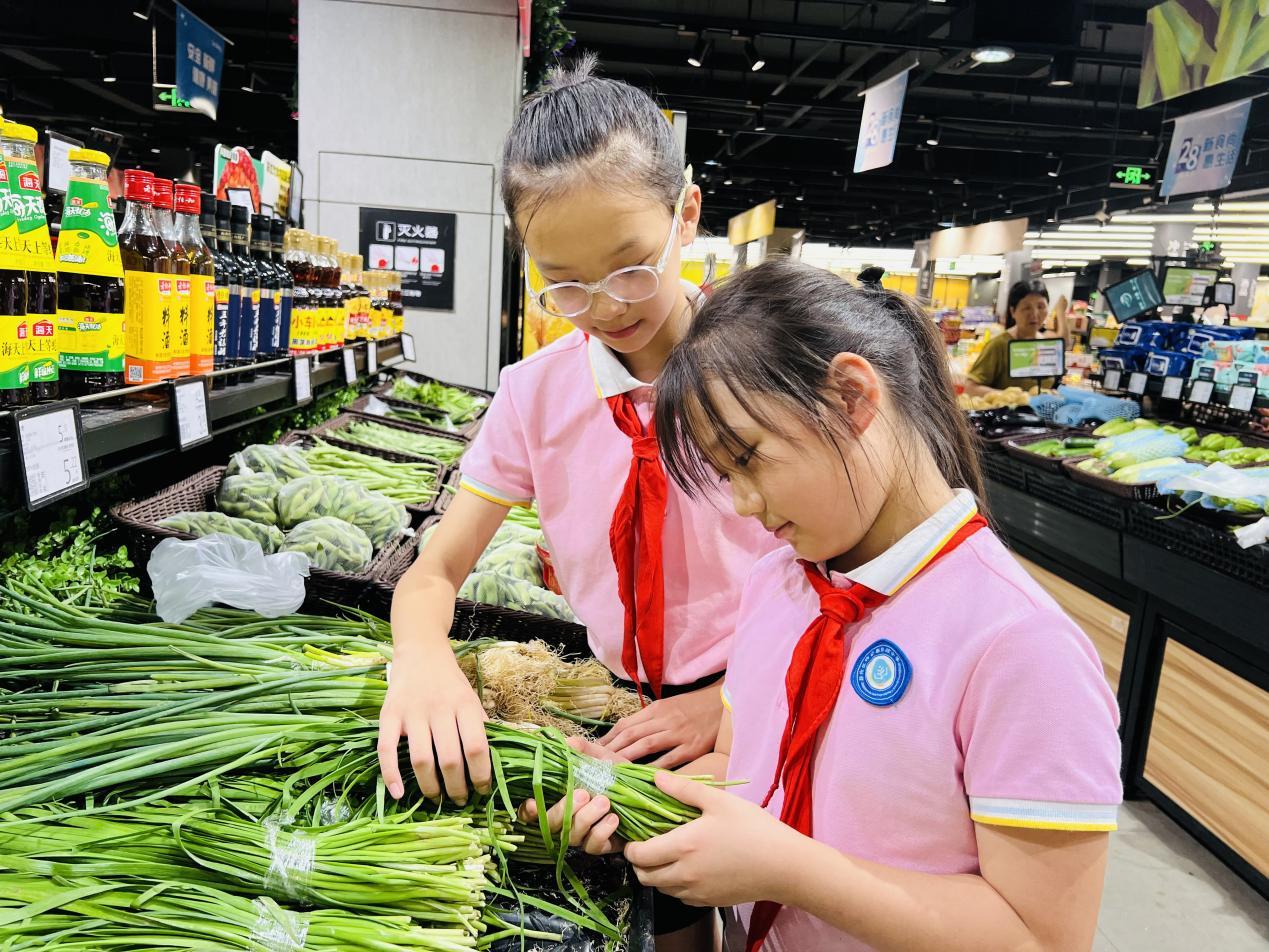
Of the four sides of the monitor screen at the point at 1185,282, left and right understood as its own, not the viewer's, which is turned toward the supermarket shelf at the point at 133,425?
front

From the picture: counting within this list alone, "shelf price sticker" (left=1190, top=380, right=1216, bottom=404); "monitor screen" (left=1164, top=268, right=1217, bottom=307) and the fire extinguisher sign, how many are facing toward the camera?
3

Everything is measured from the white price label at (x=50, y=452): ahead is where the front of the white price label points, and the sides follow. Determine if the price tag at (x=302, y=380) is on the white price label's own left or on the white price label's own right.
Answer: on the white price label's own left

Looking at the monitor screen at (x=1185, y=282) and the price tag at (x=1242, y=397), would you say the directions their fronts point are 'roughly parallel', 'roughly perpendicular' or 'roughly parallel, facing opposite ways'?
roughly parallel

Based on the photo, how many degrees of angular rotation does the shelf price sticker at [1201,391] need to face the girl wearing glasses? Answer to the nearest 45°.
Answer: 0° — it already faces them

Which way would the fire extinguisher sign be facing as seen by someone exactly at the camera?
facing the viewer

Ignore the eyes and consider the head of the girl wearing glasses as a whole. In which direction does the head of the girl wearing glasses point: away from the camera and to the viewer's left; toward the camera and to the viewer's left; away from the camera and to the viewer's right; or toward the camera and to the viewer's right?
toward the camera and to the viewer's left

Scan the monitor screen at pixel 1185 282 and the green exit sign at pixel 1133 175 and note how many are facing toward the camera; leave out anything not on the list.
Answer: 2

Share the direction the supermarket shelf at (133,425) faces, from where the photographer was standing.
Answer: facing the viewer and to the right of the viewer

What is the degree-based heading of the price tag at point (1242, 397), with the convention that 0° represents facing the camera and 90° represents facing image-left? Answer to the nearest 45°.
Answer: approximately 0°

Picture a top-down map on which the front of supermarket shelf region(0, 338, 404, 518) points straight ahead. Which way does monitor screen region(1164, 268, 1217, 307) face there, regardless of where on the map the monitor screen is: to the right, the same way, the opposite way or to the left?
to the right

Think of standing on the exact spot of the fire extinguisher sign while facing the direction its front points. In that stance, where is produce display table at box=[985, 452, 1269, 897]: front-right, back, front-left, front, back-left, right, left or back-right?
front-left

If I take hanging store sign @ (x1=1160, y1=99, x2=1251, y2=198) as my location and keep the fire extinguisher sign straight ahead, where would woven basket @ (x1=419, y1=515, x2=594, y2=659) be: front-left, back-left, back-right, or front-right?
front-left

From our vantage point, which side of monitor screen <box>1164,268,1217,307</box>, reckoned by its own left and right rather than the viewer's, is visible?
front

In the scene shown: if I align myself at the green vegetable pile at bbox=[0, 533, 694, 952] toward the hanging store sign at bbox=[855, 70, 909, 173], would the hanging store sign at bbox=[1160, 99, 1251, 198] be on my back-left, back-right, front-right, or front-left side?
front-right

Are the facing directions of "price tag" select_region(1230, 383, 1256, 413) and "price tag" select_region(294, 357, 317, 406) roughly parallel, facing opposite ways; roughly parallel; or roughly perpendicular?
roughly perpendicular

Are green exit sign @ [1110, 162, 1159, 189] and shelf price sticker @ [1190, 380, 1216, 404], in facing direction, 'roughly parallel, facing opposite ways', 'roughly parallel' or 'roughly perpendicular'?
roughly parallel
